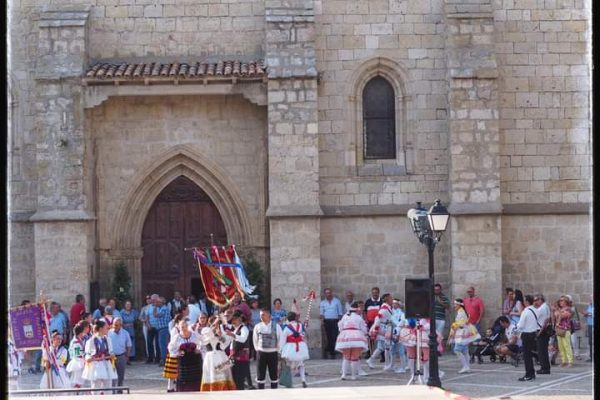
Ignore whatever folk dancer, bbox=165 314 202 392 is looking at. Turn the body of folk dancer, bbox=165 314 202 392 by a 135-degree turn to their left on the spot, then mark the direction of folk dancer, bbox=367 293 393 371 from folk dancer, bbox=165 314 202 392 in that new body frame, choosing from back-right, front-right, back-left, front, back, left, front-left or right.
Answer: front

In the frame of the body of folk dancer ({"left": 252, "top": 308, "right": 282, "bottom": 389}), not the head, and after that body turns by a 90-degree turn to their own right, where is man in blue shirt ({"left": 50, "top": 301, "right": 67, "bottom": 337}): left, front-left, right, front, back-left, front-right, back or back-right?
front-right

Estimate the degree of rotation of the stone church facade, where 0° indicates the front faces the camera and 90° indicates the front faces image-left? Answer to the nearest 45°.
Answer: approximately 0°

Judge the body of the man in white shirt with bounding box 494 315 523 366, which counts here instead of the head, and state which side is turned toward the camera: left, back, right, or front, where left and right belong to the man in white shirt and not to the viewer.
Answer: left

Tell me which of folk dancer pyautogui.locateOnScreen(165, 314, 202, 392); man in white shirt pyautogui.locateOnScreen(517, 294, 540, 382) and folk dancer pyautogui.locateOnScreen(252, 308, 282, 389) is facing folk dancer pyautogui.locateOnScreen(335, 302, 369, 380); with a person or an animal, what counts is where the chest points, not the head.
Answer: the man in white shirt

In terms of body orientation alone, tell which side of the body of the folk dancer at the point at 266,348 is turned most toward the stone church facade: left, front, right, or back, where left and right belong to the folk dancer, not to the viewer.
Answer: back
